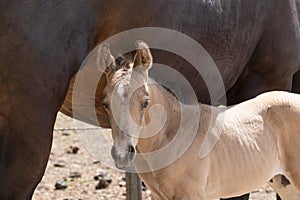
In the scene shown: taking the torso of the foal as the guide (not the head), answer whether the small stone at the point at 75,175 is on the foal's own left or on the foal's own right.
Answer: on the foal's own right

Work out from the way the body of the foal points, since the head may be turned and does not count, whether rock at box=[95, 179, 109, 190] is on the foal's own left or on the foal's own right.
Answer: on the foal's own right

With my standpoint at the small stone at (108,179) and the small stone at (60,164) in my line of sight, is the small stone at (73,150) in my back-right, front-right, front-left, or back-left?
front-right

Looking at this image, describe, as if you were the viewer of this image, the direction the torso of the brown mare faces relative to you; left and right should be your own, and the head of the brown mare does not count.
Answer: facing to the left of the viewer

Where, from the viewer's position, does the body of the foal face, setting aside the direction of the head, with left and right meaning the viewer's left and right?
facing the viewer and to the left of the viewer
